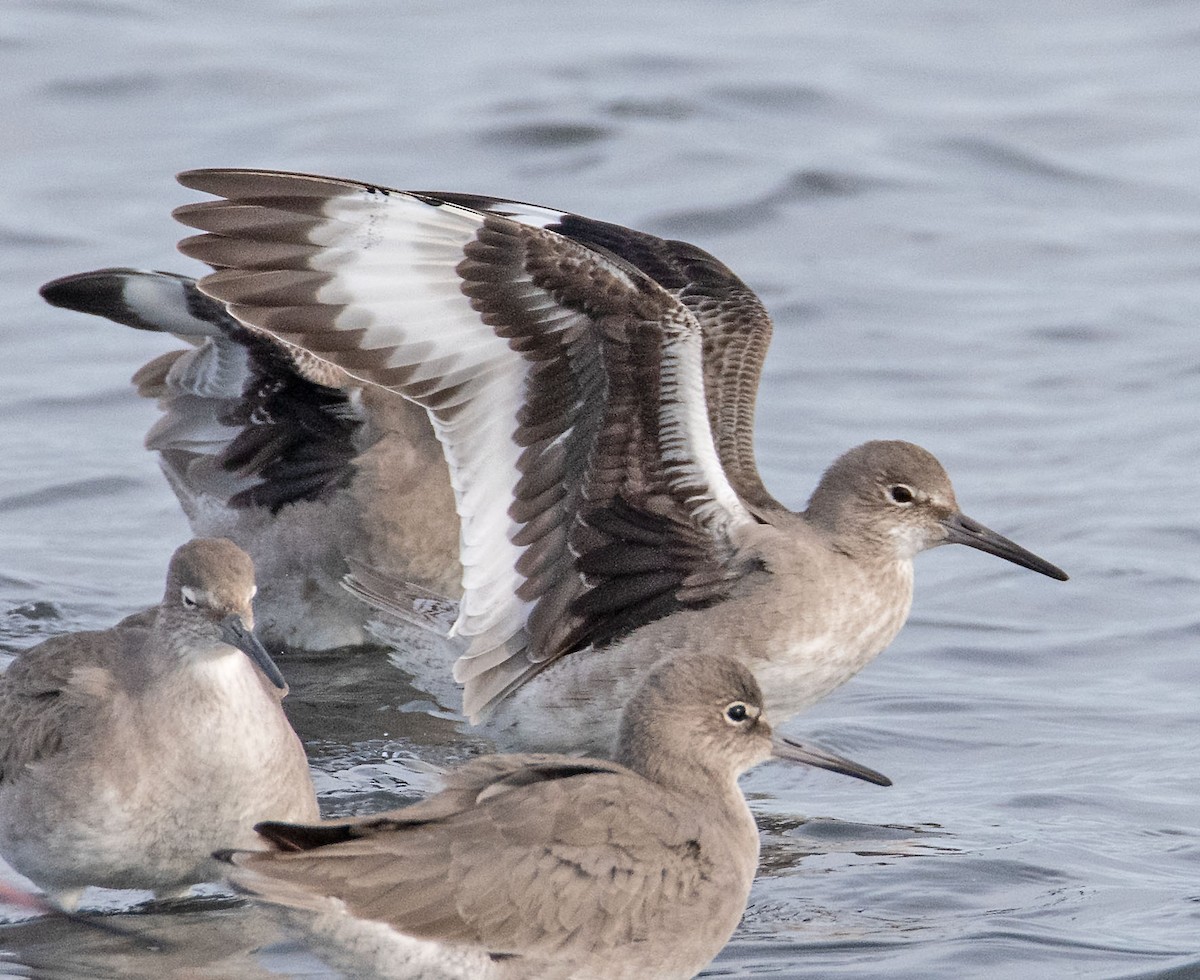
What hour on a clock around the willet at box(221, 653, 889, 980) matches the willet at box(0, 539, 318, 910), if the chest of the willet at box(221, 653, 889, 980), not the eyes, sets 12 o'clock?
the willet at box(0, 539, 318, 910) is roughly at 7 o'clock from the willet at box(221, 653, 889, 980).

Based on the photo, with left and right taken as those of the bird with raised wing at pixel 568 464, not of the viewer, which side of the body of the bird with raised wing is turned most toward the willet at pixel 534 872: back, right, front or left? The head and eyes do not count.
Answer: right

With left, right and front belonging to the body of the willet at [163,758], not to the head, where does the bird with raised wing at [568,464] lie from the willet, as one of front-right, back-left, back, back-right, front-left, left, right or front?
left

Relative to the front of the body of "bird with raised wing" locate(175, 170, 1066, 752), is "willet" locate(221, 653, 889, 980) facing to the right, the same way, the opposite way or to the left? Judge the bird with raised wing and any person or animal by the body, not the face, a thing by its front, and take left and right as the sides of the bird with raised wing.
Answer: the same way

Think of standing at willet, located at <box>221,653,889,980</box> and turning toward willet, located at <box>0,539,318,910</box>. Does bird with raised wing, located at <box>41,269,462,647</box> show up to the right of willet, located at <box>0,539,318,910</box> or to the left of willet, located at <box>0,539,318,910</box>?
right

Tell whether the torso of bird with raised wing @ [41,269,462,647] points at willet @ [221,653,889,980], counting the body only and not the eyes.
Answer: no

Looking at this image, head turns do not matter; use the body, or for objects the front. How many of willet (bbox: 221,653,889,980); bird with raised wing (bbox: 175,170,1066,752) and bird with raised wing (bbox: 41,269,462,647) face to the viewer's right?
3

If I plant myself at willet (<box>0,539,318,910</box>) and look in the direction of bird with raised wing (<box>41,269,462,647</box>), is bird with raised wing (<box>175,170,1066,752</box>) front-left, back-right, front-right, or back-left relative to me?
front-right

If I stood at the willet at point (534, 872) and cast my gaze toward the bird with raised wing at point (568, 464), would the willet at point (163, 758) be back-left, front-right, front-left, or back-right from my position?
front-left

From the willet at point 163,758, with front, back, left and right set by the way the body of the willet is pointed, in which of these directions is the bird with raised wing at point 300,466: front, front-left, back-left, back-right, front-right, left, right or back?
back-left

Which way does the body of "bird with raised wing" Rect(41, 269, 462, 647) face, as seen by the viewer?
to the viewer's right

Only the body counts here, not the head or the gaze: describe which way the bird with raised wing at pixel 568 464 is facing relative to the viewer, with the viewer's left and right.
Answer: facing to the right of the viewer

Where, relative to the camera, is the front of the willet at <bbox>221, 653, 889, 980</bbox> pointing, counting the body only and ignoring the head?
to the viewer's right

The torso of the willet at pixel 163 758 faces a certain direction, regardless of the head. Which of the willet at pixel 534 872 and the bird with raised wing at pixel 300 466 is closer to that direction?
the willet

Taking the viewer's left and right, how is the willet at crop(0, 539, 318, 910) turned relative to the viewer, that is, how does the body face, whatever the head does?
facing the viewer and to the right of the viewer

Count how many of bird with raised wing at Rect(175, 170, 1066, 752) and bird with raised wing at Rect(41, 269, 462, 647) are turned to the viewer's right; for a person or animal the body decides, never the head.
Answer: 2

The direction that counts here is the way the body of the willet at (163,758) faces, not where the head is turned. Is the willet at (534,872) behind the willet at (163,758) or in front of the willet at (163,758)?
in front
